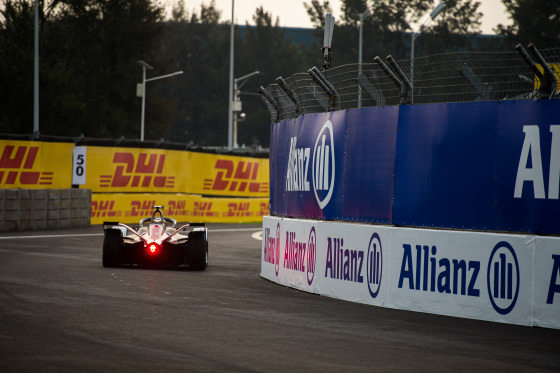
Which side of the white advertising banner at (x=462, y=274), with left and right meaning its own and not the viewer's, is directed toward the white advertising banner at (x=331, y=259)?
right

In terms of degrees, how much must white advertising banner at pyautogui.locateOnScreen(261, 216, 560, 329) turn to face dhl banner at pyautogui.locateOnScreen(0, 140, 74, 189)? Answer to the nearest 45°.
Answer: approximately 90° to its right

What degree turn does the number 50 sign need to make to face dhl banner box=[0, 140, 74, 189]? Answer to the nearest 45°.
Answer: approximately 45° to its right

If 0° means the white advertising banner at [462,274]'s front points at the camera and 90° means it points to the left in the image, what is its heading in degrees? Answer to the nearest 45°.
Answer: approximately 45°

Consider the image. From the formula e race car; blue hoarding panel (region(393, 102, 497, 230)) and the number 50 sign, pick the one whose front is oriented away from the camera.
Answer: the formula e race car

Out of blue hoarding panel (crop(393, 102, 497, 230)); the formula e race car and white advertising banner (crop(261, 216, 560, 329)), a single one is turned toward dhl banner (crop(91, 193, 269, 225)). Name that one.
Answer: the formula e race car

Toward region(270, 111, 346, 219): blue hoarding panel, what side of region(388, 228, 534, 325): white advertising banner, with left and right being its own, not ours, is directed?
right

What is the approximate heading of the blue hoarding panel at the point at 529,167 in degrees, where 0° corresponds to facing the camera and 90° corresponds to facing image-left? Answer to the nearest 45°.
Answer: approximately 45°

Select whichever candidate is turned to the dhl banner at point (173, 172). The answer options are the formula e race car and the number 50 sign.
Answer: the formula e race car

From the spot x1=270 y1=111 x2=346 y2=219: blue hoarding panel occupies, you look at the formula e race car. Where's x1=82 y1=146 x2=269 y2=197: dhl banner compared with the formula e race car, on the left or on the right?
right

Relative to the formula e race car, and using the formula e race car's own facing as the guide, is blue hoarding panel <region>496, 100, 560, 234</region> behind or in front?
behind
